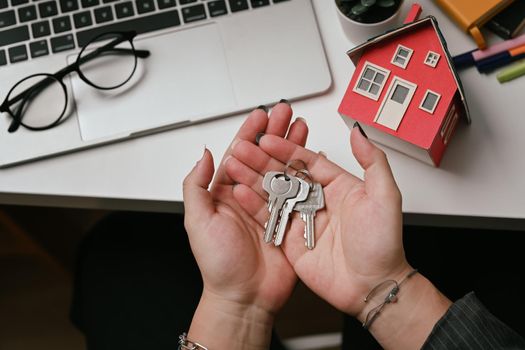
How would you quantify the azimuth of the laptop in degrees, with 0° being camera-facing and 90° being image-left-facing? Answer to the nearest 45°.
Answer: approximately 0°

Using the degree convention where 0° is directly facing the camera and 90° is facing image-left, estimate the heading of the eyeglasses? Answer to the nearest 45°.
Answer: approximately 0°

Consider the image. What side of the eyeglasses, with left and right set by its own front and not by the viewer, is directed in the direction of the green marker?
left
